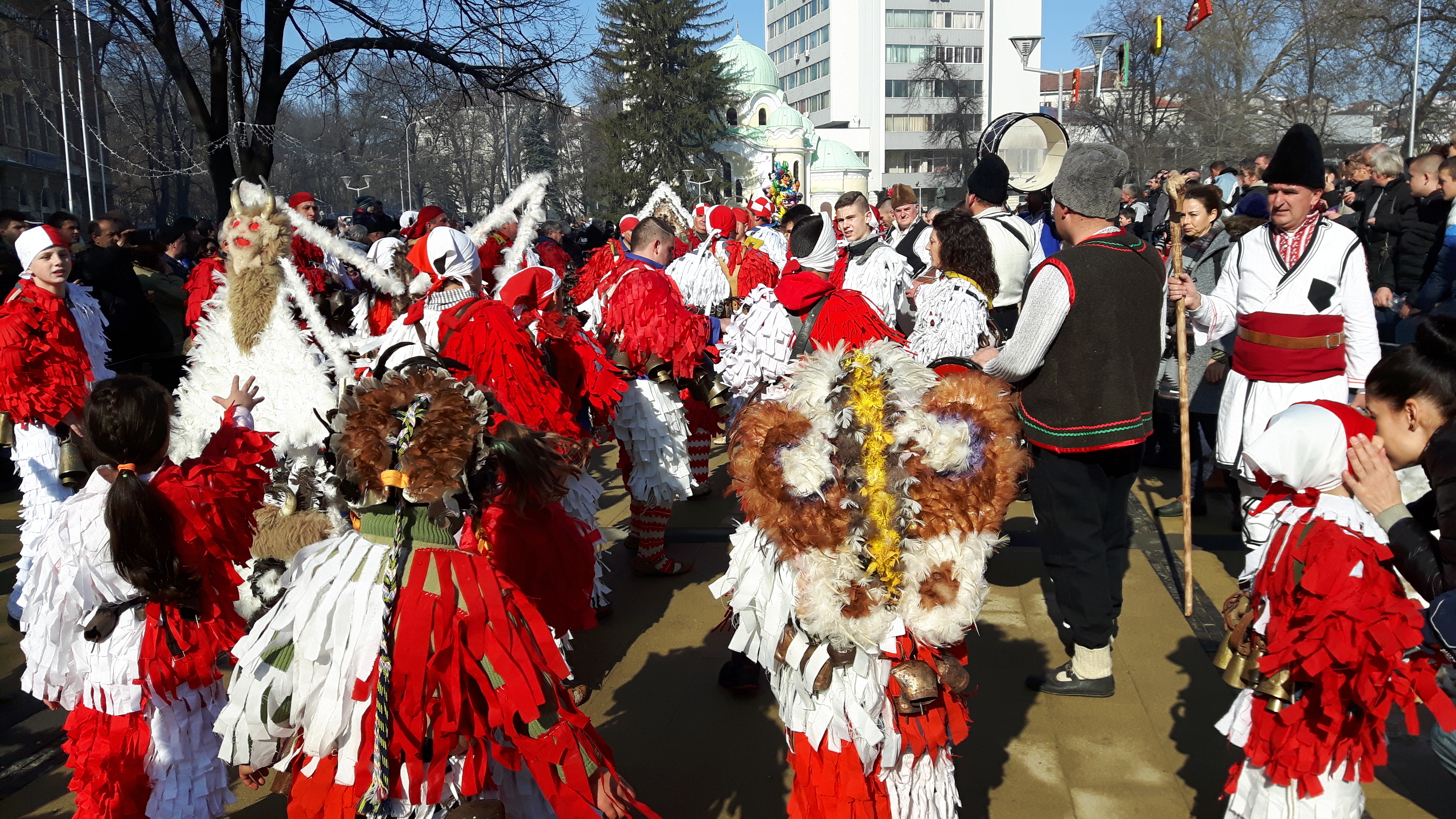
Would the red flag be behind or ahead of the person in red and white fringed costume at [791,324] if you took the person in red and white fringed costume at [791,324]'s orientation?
ahead

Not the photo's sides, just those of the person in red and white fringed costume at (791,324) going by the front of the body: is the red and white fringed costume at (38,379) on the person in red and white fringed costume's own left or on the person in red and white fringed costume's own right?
on the person in red and white fringed costume's own left

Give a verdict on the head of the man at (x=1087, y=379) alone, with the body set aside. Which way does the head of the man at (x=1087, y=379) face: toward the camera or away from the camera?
away from the camera

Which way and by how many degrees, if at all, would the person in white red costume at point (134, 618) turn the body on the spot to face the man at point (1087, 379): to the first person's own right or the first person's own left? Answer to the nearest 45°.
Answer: approximately 90° to the first person's own right

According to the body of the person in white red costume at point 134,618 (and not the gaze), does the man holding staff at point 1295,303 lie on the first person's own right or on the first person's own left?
on the first person's own right

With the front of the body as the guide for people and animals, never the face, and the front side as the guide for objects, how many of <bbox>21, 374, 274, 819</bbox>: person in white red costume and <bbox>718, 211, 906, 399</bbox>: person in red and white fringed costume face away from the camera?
2

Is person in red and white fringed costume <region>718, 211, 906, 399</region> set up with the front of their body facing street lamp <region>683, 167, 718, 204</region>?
yes

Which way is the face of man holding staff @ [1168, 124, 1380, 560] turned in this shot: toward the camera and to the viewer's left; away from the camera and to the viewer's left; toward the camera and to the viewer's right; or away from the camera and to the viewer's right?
toward the camera and to the viewer's left

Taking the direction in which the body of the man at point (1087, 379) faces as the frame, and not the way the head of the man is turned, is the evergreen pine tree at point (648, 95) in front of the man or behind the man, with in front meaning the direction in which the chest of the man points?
in front

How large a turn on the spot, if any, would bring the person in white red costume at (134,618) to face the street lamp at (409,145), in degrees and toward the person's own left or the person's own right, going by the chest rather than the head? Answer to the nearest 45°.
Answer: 0° — they already face it

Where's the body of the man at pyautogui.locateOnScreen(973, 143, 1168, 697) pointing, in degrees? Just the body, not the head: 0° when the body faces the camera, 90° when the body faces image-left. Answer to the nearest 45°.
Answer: approximately 135°

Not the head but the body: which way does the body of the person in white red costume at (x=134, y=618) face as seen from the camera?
away from the camera

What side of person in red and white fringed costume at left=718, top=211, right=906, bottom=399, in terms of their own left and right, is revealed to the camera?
back

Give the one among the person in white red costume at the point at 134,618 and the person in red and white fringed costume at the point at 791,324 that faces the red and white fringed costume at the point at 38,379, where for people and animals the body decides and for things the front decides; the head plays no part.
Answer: the person in white red costume
